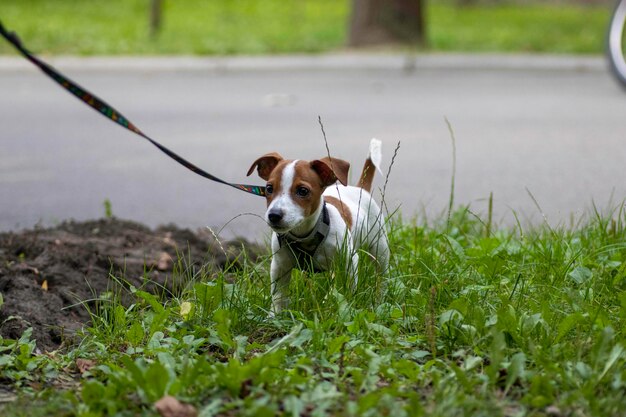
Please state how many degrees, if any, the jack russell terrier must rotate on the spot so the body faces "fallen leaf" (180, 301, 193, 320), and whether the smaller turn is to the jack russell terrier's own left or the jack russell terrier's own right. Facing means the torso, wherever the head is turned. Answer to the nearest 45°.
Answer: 0° — it already faces it

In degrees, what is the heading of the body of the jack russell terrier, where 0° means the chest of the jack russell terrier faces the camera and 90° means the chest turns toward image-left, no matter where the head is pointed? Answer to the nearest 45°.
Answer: approximately 45°

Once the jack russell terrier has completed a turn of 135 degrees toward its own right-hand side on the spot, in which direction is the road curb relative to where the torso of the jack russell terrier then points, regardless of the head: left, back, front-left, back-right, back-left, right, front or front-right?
front

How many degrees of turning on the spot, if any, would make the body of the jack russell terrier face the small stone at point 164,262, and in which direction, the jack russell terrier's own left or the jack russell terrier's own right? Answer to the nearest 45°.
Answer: approximately 90° to the jack russell terrier's own right

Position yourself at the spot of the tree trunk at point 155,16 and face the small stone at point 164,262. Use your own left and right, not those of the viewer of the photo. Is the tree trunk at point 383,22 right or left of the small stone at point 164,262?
left

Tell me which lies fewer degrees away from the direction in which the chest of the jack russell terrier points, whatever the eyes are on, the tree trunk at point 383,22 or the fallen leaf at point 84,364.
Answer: the fallen leaf

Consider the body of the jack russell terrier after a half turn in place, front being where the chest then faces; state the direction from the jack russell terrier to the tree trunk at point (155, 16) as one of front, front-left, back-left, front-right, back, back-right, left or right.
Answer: front-left

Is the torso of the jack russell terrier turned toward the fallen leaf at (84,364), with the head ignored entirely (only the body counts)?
yes

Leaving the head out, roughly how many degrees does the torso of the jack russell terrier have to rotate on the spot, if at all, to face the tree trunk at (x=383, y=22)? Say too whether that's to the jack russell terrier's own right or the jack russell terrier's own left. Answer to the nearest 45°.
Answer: approximately 135° to the jack russell terrier's own right
